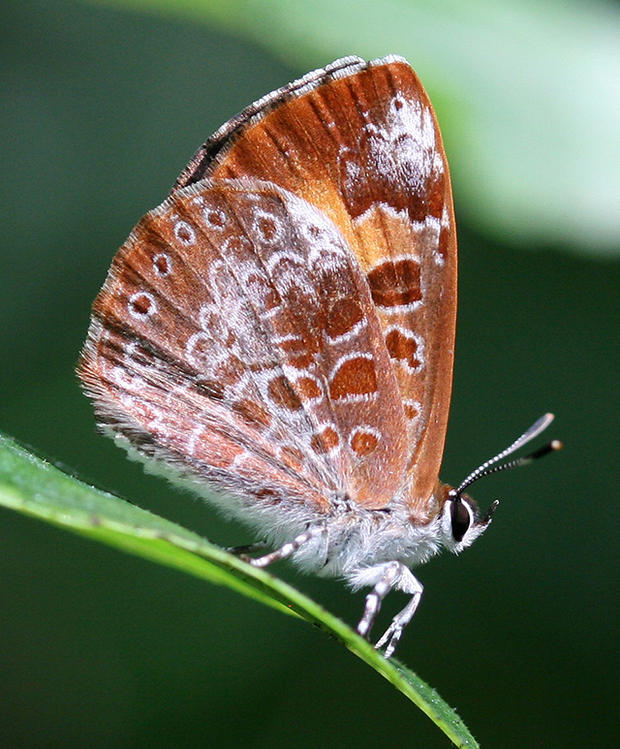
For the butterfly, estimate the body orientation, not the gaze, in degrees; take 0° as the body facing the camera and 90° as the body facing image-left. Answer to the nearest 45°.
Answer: approximately 270°
